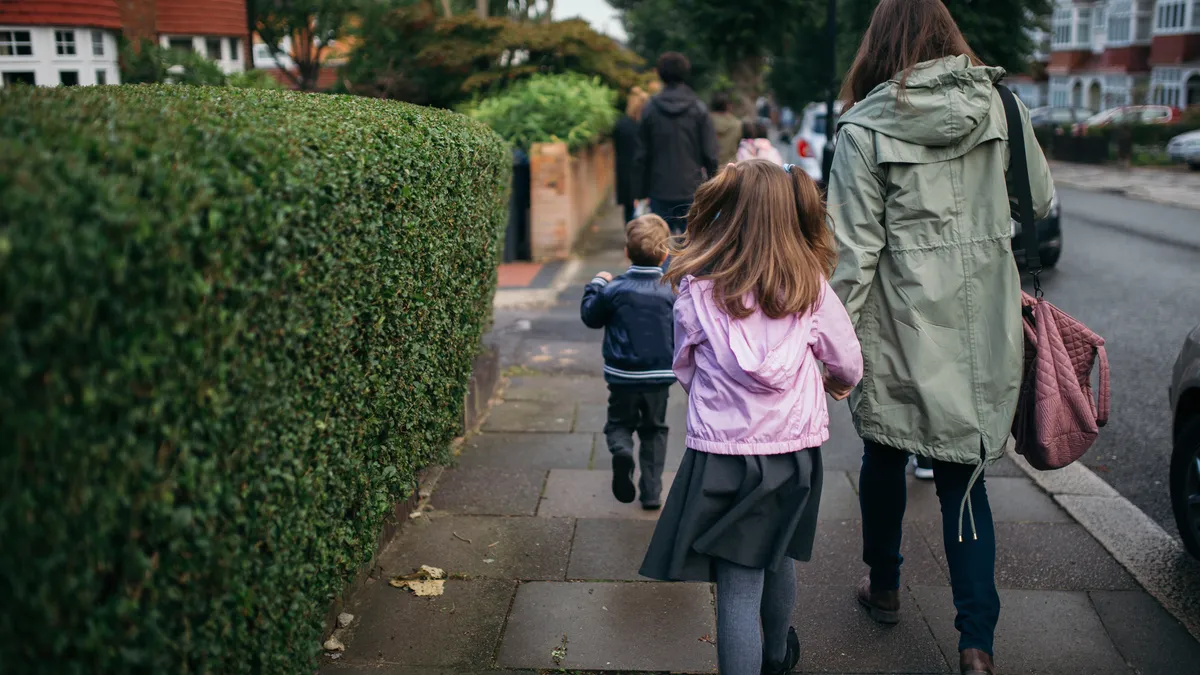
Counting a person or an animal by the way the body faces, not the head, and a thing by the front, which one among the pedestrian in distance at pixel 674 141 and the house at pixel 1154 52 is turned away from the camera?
the pedestrian in distance

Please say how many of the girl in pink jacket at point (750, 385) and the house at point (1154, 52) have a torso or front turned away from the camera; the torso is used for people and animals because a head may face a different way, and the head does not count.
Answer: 1

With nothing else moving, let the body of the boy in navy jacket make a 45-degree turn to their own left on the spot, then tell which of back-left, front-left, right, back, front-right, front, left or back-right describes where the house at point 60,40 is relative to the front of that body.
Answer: front

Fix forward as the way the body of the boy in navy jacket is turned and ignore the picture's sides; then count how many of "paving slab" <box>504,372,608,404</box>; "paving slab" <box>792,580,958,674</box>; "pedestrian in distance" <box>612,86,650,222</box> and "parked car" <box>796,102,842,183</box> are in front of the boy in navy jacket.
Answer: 3

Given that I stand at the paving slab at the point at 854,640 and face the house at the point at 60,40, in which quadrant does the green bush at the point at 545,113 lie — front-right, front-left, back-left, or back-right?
front-right

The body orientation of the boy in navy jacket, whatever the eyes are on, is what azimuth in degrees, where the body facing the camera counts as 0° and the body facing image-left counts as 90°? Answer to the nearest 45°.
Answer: approximately 180°

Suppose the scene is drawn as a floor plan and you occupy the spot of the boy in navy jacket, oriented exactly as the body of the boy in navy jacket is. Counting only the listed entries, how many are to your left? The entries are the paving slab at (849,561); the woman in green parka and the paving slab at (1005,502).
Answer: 0

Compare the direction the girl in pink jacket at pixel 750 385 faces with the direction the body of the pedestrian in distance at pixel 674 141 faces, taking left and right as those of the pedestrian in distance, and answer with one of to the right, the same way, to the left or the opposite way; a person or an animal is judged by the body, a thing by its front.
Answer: the same way

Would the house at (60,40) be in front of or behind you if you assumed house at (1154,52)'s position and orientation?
in front

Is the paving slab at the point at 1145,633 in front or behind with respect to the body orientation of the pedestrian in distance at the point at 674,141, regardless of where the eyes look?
behind

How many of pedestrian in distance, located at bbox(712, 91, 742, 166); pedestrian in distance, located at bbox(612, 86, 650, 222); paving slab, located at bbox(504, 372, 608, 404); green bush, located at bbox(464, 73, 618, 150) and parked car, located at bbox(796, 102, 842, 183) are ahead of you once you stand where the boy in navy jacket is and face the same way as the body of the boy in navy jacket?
5

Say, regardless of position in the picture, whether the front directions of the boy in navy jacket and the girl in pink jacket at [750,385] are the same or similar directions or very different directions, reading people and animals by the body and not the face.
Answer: same or similar directions

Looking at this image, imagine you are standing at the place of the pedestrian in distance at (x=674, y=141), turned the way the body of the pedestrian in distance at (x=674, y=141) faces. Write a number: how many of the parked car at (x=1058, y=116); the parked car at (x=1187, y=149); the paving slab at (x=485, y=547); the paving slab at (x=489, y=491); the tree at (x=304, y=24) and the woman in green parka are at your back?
3

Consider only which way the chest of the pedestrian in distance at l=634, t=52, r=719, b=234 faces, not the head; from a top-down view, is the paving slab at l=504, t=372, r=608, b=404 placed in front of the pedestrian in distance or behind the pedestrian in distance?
behind

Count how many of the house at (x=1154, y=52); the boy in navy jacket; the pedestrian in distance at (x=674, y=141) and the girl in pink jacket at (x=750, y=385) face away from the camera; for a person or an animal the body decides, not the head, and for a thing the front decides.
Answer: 3

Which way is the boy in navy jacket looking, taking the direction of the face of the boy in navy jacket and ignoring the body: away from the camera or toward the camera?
away from the camera

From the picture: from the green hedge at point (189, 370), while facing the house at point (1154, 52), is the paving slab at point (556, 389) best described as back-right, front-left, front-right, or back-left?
front-left

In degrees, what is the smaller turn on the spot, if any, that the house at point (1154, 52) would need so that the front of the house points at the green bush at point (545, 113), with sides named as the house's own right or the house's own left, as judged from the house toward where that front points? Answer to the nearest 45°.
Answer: approximately 45° to the house's own left

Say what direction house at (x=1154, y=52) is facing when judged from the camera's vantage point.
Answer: facing the viewer and to the left of the viewer

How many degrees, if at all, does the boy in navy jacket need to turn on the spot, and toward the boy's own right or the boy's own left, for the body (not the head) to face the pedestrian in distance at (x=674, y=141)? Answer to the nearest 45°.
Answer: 0° — they already face them

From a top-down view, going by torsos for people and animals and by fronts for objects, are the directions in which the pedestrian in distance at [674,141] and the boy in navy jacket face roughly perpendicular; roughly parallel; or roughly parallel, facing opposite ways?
roughly parallel

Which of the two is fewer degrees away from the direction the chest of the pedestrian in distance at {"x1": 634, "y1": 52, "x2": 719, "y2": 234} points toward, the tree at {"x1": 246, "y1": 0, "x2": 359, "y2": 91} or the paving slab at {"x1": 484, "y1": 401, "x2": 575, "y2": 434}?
the tree
